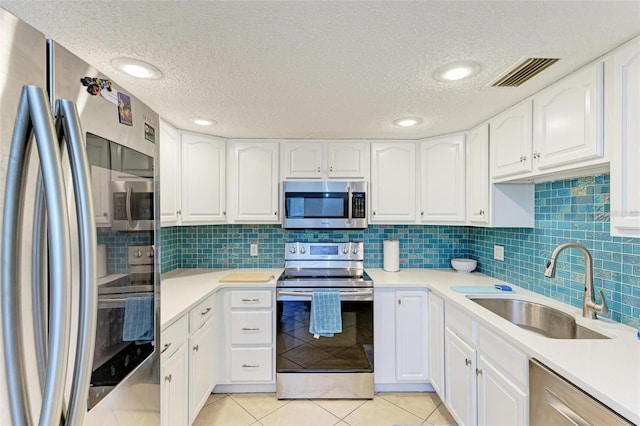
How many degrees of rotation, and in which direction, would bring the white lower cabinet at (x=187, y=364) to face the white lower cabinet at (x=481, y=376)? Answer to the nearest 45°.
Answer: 0° — it already faces it

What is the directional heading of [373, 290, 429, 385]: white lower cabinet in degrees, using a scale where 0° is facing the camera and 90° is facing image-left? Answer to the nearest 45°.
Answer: approximately 0°

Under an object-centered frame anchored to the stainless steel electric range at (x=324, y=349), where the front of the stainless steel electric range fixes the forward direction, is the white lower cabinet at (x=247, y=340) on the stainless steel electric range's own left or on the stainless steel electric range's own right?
on the stainless steel electric range's own right

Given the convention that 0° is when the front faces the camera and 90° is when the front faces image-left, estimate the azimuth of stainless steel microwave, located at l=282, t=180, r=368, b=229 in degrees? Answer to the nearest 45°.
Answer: approximately 0°

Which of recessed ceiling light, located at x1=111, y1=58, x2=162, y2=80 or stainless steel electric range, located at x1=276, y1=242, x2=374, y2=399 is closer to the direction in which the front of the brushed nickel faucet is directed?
the recessed ceiling light

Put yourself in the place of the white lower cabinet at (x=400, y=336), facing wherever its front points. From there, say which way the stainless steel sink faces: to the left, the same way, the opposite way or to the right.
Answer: to the right

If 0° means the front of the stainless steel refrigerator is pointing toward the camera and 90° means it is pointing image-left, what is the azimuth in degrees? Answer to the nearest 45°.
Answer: approximately 315°

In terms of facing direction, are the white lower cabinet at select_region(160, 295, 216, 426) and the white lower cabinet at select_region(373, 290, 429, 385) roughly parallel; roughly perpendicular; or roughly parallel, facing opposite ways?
roughly perpendicular

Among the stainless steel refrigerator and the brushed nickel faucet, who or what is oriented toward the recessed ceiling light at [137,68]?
the brushed nickel faucet

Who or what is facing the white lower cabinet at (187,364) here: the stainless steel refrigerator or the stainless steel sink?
the stainless steel sink

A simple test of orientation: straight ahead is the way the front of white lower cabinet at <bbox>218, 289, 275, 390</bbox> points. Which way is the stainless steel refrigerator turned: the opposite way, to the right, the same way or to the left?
to the left
